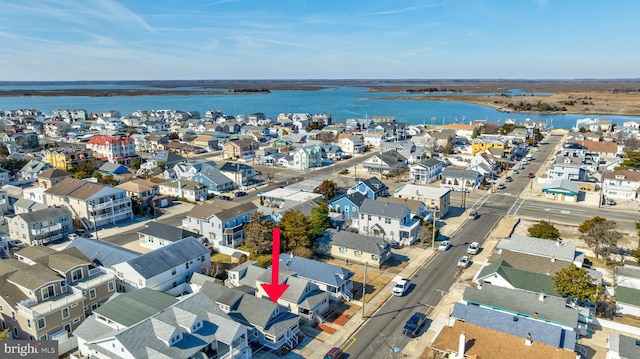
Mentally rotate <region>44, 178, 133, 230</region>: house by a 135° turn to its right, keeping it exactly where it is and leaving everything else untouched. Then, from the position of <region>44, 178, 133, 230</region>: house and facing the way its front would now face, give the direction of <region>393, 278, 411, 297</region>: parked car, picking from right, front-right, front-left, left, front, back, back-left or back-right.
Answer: back-left

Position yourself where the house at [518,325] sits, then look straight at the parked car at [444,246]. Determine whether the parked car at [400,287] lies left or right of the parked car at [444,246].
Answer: left

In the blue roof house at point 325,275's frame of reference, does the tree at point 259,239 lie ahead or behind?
behind

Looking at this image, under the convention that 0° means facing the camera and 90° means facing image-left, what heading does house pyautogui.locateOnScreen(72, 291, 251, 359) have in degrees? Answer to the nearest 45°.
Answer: approximately 315°

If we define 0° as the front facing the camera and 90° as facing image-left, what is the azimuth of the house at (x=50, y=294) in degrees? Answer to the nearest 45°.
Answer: approximately 315°

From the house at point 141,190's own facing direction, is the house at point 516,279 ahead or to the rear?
ahead

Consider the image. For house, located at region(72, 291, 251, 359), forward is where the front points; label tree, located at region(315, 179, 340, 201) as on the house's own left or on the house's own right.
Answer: on the house's own left

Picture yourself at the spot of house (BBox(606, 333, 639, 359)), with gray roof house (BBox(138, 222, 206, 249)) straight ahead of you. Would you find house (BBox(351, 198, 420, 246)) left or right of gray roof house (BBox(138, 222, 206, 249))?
right

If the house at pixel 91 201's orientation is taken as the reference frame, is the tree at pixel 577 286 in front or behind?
in front
